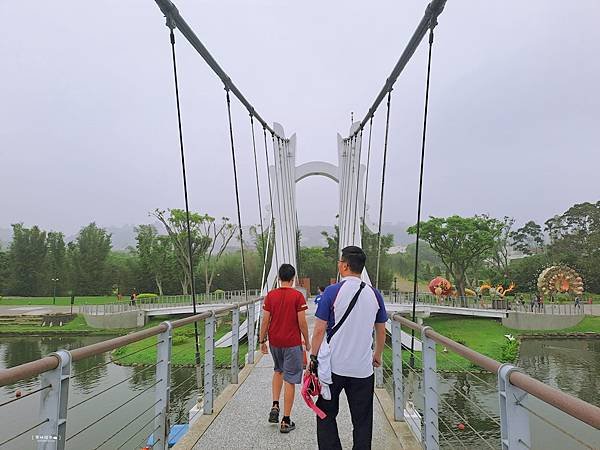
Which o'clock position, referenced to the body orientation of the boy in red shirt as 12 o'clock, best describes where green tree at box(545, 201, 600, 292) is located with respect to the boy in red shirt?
The green tree is roughly at 1 o'clock from the boy in red shirt.

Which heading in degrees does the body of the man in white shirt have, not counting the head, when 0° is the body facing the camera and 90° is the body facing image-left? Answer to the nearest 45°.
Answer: approximately 180°

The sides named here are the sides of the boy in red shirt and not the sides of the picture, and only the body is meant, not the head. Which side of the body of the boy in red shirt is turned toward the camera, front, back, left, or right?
back

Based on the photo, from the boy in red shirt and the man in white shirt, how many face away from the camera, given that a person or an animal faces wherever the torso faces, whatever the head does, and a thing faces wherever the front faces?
2
